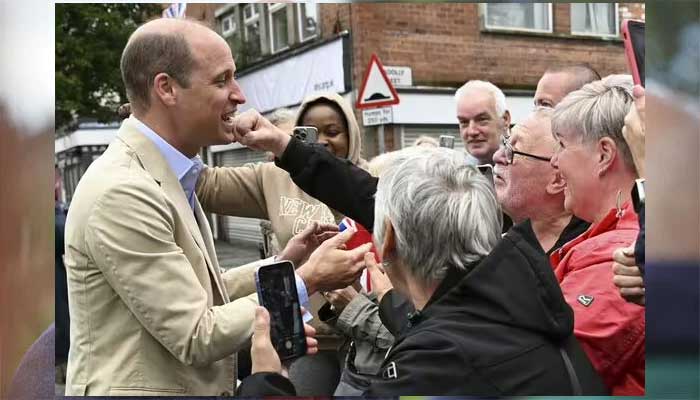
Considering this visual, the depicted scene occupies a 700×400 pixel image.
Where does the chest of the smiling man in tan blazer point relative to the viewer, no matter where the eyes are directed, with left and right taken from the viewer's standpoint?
facing to the right of the viewer

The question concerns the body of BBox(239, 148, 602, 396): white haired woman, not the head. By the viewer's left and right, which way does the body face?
facing away from the viewer and to the left of the viewer

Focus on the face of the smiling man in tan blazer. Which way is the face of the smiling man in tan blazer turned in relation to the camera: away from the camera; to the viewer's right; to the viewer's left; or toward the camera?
to the viewer's right

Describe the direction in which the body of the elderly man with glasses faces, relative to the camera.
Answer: to the viewer's left

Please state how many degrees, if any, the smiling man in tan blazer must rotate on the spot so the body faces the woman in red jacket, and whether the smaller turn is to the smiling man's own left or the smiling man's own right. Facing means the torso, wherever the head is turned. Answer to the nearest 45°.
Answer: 0° — they already face them

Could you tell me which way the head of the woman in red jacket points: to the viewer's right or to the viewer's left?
to the viewer's left

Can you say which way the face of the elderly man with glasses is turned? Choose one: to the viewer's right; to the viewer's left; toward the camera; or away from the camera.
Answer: to the viewer's left

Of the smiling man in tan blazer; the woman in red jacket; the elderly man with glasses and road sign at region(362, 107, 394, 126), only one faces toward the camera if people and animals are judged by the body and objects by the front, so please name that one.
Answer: the road sign

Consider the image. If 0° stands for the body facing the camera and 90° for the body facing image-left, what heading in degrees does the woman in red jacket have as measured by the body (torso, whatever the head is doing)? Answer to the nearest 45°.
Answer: approximately 90°
